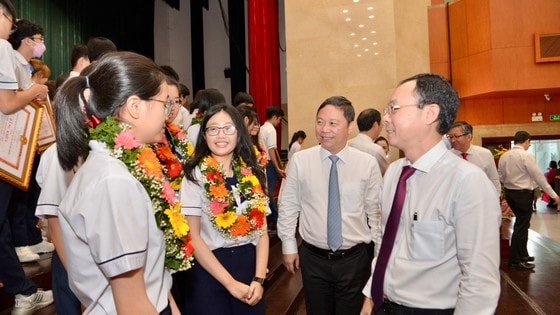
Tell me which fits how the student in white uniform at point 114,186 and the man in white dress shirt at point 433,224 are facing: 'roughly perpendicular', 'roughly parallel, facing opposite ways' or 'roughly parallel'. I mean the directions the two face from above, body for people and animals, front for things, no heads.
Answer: roughly parallel, facing opposite ways

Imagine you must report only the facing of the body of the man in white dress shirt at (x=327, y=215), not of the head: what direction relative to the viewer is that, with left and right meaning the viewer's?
facing the viewer

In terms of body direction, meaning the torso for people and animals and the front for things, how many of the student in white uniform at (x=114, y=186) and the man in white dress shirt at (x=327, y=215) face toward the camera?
1

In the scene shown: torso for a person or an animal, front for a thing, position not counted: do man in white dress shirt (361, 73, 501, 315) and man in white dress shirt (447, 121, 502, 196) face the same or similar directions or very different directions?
same or similar directions

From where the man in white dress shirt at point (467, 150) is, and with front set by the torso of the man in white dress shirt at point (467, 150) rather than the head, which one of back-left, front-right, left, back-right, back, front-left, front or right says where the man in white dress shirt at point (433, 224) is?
front-left

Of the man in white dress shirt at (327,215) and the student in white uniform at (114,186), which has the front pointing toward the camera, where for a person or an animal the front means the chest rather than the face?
the man in white dress shirt

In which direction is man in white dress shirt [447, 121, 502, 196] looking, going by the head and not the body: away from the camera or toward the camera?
toward the camera

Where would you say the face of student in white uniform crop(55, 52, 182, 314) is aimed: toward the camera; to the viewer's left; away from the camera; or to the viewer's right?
to the viewer's right

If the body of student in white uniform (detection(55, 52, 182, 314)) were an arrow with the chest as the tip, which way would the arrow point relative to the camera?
to the viewer's right

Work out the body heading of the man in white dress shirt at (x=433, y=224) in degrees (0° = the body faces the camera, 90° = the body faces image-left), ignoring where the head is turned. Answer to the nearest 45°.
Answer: approximately 45°

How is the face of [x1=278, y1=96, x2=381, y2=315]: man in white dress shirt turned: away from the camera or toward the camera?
toward the camera
